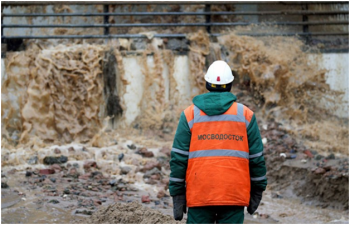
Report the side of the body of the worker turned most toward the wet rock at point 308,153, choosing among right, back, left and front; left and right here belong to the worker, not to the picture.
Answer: front

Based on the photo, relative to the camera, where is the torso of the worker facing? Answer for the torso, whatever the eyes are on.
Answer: away from the camera

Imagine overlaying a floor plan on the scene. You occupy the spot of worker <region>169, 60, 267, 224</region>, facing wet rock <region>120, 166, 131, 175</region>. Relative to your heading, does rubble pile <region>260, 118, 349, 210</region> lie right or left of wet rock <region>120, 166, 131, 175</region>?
right

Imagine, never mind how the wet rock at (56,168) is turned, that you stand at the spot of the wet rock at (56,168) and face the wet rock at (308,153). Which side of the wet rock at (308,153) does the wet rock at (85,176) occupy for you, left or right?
right

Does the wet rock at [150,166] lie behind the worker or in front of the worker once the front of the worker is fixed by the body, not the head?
in front

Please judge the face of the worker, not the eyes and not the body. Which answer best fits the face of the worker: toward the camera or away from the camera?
away from the camera

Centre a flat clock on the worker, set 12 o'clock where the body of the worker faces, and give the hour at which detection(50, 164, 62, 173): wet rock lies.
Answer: The wet rock is roughly at 11 o'clock from the worker.

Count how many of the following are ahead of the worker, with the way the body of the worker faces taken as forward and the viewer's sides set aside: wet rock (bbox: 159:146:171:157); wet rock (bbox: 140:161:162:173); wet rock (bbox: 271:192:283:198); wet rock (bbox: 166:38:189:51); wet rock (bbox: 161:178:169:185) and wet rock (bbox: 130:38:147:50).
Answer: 6

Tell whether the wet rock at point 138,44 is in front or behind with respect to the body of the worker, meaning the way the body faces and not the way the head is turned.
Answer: in front

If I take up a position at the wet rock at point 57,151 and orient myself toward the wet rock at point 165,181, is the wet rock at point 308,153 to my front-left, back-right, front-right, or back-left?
front-left

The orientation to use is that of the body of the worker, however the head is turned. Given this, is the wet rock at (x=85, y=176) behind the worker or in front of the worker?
in front

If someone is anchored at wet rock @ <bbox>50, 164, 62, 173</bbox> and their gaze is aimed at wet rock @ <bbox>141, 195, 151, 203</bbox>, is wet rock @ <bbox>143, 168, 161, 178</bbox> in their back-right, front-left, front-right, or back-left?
front-left

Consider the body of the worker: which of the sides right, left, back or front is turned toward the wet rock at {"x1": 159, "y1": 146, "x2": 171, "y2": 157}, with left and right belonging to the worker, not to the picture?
front
